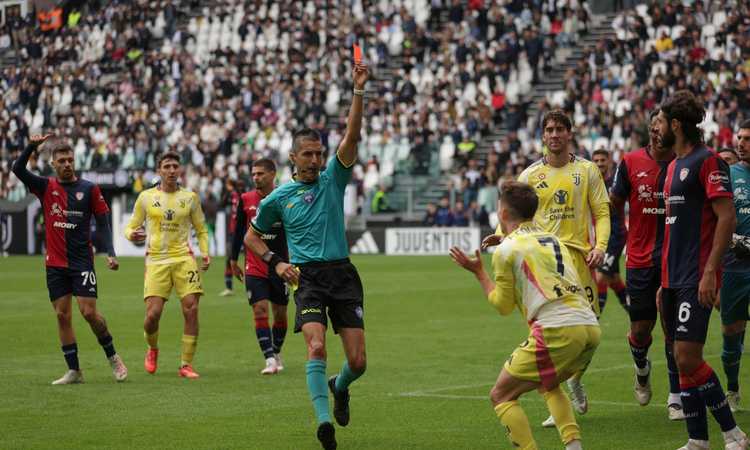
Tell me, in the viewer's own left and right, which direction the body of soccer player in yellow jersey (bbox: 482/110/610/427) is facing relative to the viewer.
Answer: facing the viewer

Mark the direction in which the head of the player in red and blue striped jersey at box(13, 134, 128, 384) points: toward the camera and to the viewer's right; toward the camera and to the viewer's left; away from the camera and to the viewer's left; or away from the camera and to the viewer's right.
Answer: toward the camera and to the viewer's right

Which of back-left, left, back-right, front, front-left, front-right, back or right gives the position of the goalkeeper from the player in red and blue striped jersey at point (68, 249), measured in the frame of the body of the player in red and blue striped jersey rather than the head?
front-left

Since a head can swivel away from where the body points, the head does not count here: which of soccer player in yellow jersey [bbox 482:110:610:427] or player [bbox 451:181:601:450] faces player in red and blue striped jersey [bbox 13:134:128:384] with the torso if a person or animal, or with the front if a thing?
the player

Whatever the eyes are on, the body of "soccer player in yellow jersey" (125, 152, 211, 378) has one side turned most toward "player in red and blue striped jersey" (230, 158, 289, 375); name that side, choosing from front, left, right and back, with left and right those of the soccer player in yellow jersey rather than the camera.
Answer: left

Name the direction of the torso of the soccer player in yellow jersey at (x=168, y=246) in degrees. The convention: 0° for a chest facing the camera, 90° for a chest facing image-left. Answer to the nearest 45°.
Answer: approximately 0°

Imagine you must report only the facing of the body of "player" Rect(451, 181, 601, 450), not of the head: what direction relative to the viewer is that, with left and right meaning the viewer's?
facing away from the viewer and to the left of the viewer

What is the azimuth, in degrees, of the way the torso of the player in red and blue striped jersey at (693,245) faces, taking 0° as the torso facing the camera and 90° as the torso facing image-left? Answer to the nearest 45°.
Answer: approximately 45°

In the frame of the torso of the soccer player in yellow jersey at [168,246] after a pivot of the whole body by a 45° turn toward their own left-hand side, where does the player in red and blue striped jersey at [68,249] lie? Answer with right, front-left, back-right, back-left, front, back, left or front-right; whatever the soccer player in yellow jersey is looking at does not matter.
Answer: right

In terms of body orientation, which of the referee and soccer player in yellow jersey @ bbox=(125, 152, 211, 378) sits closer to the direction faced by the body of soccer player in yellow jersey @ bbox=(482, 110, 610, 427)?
the referee

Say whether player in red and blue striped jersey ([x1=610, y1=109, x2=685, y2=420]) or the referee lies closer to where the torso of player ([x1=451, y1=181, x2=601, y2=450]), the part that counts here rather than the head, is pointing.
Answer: the referee

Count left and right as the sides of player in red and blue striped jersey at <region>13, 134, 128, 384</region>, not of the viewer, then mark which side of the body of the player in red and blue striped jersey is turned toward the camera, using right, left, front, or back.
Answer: front

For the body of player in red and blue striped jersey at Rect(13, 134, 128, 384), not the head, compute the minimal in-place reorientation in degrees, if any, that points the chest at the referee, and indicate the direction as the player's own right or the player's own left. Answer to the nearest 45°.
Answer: approximately 45° to the player's own left
